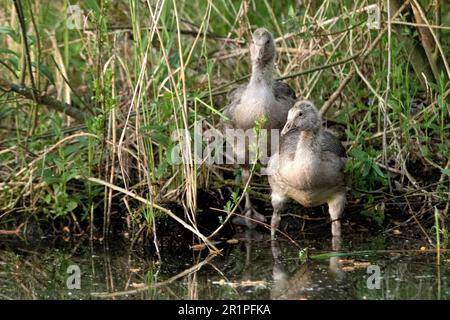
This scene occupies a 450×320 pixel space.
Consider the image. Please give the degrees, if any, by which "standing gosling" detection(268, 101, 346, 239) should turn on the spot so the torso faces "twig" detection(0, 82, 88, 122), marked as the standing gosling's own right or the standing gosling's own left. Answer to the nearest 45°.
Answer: approximately 90° to the standing gosling's own right

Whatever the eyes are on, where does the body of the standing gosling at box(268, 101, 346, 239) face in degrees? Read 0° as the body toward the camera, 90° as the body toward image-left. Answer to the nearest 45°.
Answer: approximately 0°

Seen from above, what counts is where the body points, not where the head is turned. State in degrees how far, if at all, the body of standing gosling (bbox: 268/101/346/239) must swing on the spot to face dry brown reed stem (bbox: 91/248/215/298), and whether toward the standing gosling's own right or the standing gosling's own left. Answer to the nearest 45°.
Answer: approximately 45° to the standing gosling's own right

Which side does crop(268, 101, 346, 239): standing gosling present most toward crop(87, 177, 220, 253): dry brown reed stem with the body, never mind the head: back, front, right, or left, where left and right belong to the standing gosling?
right
